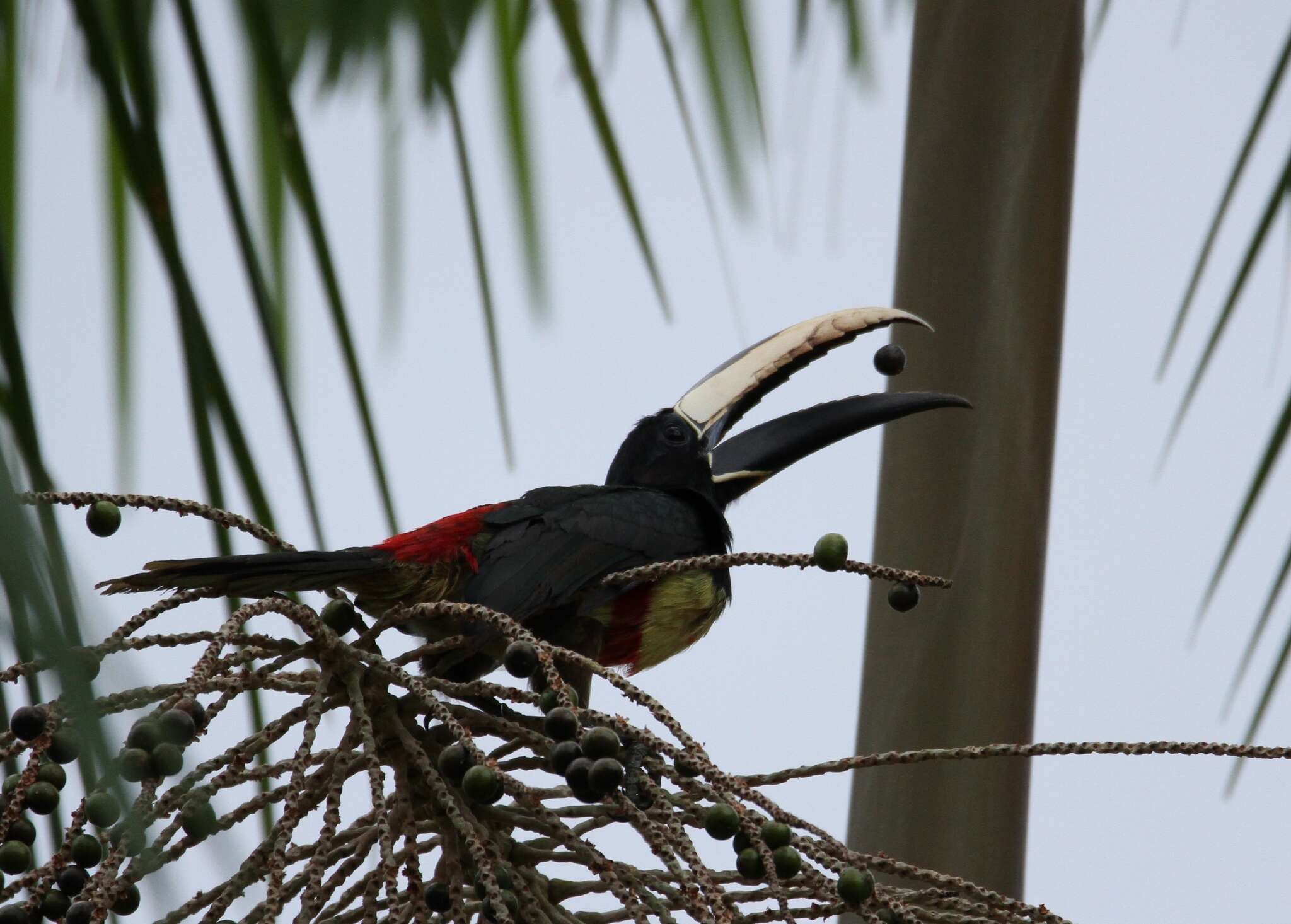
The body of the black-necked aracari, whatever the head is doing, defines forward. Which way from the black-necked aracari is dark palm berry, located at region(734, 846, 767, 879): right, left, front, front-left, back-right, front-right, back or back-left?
front

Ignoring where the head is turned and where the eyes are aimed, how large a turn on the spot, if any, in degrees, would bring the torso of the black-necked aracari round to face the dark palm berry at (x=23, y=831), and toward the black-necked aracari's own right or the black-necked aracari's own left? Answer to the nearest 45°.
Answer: approximately 135° to the black-necked aracari's own right

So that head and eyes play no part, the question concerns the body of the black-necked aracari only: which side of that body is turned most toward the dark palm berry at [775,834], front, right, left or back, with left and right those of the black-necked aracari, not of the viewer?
front

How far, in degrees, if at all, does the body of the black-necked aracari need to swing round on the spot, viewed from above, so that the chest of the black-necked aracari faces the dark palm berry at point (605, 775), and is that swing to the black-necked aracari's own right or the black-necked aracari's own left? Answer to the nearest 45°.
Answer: approximately 90° to the black-necked aracari's own right

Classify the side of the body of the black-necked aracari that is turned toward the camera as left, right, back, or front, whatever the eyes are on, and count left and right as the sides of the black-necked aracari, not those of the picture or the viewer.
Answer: right

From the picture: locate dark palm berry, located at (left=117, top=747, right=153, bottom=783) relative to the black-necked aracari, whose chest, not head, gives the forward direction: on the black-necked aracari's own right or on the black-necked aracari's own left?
on the black-necked aracari's own right

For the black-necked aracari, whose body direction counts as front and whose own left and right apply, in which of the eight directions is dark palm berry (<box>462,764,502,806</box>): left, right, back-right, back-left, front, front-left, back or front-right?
right

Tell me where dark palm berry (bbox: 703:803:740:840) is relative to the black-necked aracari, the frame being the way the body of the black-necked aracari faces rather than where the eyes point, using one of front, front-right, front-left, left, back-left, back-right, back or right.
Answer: front
